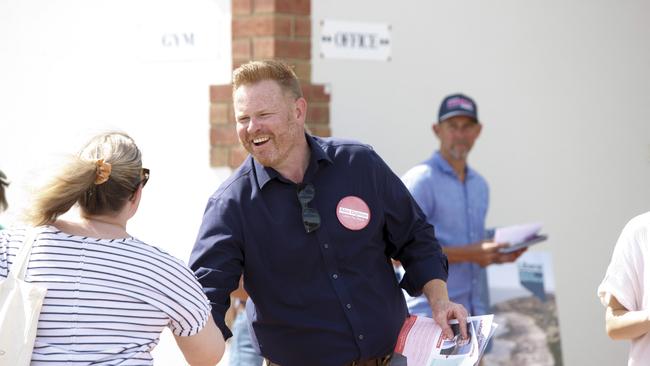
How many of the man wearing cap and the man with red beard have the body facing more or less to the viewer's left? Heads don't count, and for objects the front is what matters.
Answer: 0

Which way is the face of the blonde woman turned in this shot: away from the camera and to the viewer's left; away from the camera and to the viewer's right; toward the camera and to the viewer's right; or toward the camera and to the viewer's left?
away from the camera and to the viewer's right

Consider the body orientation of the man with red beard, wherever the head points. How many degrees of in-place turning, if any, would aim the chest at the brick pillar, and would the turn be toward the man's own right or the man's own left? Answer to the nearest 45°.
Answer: approximately 180°

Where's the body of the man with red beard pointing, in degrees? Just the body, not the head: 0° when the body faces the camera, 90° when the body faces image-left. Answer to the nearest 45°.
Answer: approximately 0°

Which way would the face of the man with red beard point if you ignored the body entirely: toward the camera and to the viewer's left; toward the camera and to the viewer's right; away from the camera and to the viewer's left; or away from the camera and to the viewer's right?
toward the camera and to the viewer's left

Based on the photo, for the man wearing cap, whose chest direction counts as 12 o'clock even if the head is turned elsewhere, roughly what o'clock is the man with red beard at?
The man with red beard is roughly at 2 o'clock from the man wearing cap.

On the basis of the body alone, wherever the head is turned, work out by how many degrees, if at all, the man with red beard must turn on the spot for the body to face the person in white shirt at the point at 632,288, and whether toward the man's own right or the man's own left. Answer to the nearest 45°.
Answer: approximately 90° to the man's own left

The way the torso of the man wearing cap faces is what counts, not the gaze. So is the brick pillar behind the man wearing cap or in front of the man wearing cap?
behind

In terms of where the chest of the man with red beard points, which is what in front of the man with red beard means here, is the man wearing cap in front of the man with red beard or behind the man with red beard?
behind

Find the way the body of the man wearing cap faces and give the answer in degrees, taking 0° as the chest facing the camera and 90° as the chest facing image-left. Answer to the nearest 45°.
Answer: approximately 315°
